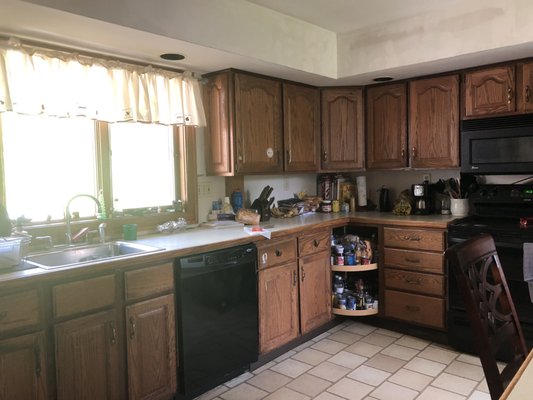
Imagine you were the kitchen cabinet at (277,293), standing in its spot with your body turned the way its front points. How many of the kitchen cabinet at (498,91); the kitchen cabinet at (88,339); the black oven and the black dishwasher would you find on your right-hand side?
2

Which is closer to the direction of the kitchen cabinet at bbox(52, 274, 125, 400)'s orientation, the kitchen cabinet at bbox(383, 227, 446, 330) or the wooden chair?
the wooden chair

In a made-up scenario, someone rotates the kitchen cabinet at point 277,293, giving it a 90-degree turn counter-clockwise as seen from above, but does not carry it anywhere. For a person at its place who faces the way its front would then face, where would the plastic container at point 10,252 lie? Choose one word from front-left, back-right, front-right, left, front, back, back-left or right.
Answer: back

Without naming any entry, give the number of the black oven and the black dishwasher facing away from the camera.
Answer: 0

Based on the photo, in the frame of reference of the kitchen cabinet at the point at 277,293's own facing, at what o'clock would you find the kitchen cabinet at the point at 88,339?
the kitchen cabinet at the point at 88,339 is roughly at 3 o'clock from the kitchen cabinet at the point at 277,293.

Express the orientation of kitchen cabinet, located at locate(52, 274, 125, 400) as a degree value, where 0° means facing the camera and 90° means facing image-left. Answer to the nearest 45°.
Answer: approximately 315°

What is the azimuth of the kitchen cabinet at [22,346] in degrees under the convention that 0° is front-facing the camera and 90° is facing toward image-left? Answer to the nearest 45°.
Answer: approximately 315°

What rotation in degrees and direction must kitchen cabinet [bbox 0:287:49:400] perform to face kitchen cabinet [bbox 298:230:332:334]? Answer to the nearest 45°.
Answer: approximately 45° to its left

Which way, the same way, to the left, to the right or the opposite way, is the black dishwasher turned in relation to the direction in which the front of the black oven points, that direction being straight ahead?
to the left

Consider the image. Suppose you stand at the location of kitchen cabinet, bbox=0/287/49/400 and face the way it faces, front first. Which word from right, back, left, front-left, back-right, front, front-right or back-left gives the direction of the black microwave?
front-left

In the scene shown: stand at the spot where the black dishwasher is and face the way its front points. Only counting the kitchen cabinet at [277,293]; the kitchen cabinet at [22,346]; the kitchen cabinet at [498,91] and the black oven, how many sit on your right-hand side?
1

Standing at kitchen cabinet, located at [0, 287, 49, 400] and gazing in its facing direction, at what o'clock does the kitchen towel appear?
The kitchen towel is roughly at 11 o'clock from the kitchen cabinet.
